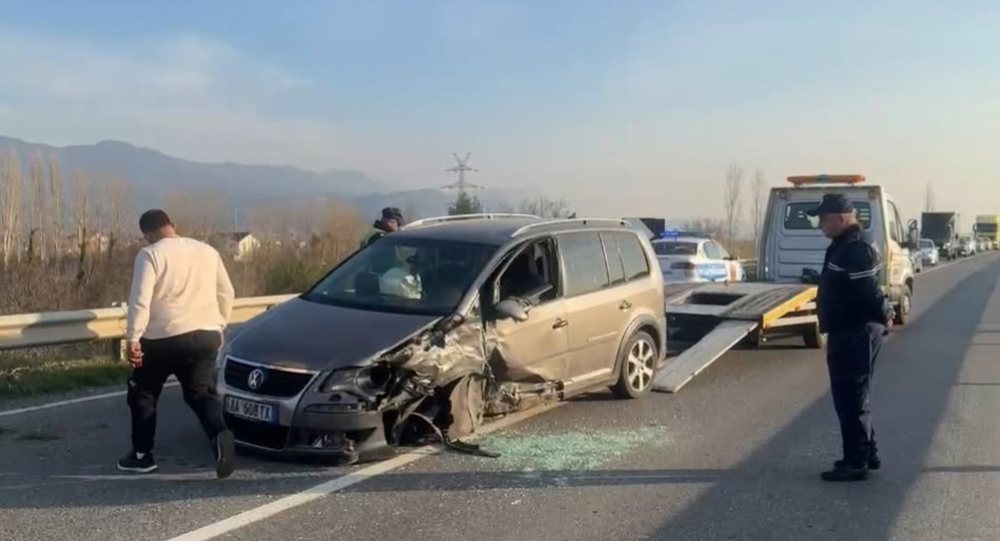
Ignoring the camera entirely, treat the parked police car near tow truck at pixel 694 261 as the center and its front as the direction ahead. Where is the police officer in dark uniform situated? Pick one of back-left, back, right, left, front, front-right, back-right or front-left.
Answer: back-right

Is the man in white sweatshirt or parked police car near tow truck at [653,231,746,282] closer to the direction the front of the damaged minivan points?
the man in white sweatshirt

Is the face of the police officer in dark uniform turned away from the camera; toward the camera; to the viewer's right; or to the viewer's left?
to the viewer's left

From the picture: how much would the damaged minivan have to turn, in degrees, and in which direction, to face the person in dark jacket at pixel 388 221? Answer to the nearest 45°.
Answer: approximately 135° to its right

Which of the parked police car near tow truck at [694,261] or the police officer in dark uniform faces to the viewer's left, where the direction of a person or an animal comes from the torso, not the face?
the police officer in dark uniform

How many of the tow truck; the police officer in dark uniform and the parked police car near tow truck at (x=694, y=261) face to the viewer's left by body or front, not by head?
1

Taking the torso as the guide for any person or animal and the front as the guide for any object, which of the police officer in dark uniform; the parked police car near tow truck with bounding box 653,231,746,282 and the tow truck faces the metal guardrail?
the police officer in dark uniform

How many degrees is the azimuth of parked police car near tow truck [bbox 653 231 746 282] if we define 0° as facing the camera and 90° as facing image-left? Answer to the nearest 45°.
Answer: approximately 225°

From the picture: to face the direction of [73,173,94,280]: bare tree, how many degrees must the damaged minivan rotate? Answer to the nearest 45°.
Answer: approximately 90° to its right

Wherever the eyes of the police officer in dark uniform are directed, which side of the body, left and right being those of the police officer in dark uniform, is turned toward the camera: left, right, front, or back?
left

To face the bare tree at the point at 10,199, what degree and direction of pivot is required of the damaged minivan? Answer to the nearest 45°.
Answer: approximately 90° to its right

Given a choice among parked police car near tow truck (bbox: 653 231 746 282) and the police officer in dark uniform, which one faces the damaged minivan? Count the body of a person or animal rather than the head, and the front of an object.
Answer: the police officer in dark uniform

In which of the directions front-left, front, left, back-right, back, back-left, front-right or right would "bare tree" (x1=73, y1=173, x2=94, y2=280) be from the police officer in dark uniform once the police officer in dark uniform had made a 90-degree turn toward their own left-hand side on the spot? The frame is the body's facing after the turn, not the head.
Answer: back-right
